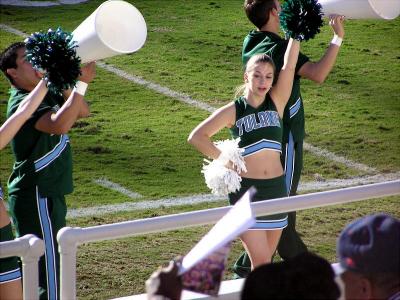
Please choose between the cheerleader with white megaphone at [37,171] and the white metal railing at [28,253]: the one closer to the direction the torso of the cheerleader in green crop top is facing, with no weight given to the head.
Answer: the white metal railing

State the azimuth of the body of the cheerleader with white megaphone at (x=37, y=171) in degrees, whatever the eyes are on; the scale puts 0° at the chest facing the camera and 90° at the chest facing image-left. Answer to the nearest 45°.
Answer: approximately 270°

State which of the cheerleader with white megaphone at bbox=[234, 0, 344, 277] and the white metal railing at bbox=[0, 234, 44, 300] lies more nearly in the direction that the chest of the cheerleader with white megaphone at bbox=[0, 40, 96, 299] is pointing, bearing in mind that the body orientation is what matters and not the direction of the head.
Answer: the cheerleader with white megaphone at bbox=[234, 0, 344, 277]

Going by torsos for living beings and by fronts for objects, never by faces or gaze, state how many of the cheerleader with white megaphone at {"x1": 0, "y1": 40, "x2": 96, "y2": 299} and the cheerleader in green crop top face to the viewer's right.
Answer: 1

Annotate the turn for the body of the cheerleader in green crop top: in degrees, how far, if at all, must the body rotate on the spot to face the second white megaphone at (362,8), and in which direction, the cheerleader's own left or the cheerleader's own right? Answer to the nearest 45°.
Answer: approximately 135° to the cheerleader's own left

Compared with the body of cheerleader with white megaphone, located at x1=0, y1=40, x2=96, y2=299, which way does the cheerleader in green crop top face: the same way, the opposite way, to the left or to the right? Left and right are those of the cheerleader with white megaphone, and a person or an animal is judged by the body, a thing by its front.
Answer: to the right

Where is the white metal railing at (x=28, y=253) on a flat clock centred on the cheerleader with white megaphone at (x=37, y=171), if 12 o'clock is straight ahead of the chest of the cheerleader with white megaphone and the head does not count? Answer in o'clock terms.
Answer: The white metal railing is roughly at 3 o'clock from the cheerleader with white megaphone.

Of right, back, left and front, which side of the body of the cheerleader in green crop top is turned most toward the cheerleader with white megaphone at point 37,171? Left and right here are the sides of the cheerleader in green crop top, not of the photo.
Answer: right

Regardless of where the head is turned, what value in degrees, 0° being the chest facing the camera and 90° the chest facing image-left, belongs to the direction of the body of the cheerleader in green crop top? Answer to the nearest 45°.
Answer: approximately 0°
